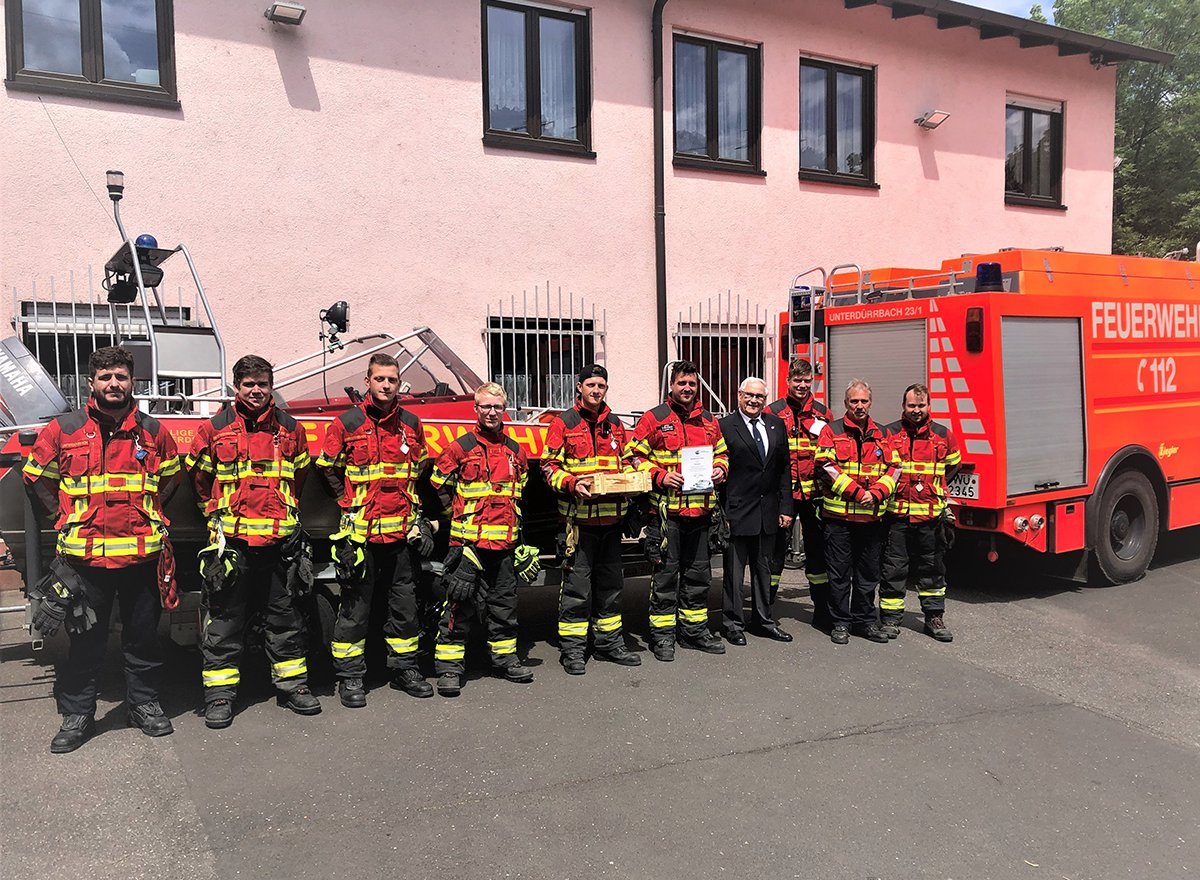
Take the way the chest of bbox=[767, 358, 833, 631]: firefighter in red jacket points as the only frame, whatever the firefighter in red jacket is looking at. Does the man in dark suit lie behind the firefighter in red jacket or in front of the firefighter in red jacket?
in front

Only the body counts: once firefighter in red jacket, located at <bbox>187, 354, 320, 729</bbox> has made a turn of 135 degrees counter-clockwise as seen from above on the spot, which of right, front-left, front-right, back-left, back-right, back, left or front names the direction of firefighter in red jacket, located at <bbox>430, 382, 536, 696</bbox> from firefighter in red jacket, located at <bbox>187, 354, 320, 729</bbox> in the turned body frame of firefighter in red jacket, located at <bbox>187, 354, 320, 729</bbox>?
front-right

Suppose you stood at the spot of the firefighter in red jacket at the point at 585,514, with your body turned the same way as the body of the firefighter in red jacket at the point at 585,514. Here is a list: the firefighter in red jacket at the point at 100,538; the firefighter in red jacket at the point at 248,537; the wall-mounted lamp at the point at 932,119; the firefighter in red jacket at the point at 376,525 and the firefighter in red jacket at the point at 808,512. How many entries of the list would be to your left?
2

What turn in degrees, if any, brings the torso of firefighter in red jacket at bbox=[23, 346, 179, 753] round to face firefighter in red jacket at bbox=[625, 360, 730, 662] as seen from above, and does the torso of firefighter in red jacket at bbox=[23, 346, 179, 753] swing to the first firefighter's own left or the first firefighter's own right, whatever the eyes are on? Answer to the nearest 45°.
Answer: approximately 90° to the first firefighter's own left

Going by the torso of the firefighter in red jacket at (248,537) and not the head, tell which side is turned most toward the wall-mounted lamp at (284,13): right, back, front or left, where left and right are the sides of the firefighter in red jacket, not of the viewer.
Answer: back

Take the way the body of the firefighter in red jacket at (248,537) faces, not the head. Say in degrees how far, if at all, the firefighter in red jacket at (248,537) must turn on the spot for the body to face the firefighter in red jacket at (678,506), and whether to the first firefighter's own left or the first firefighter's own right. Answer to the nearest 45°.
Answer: approximately 90° to the first firefighter's own left

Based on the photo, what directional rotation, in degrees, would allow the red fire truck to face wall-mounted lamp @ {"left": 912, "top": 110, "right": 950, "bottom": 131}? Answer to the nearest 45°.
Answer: approximately 45° to its left

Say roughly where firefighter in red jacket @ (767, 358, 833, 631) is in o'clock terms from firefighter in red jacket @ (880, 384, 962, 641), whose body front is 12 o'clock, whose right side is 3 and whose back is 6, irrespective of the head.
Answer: firefighter in red jacket @ (767, 358, 833, 631) is roughly at 3 o'clock from firefighter in red jacket @ (880, 384, 962, 641).

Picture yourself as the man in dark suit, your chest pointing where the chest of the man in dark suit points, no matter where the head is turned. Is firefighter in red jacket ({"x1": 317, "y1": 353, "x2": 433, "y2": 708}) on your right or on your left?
on your right

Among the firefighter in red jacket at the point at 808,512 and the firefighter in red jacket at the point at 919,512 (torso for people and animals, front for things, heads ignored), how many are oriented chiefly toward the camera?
2

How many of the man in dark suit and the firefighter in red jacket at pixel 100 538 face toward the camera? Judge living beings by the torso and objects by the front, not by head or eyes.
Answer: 2
